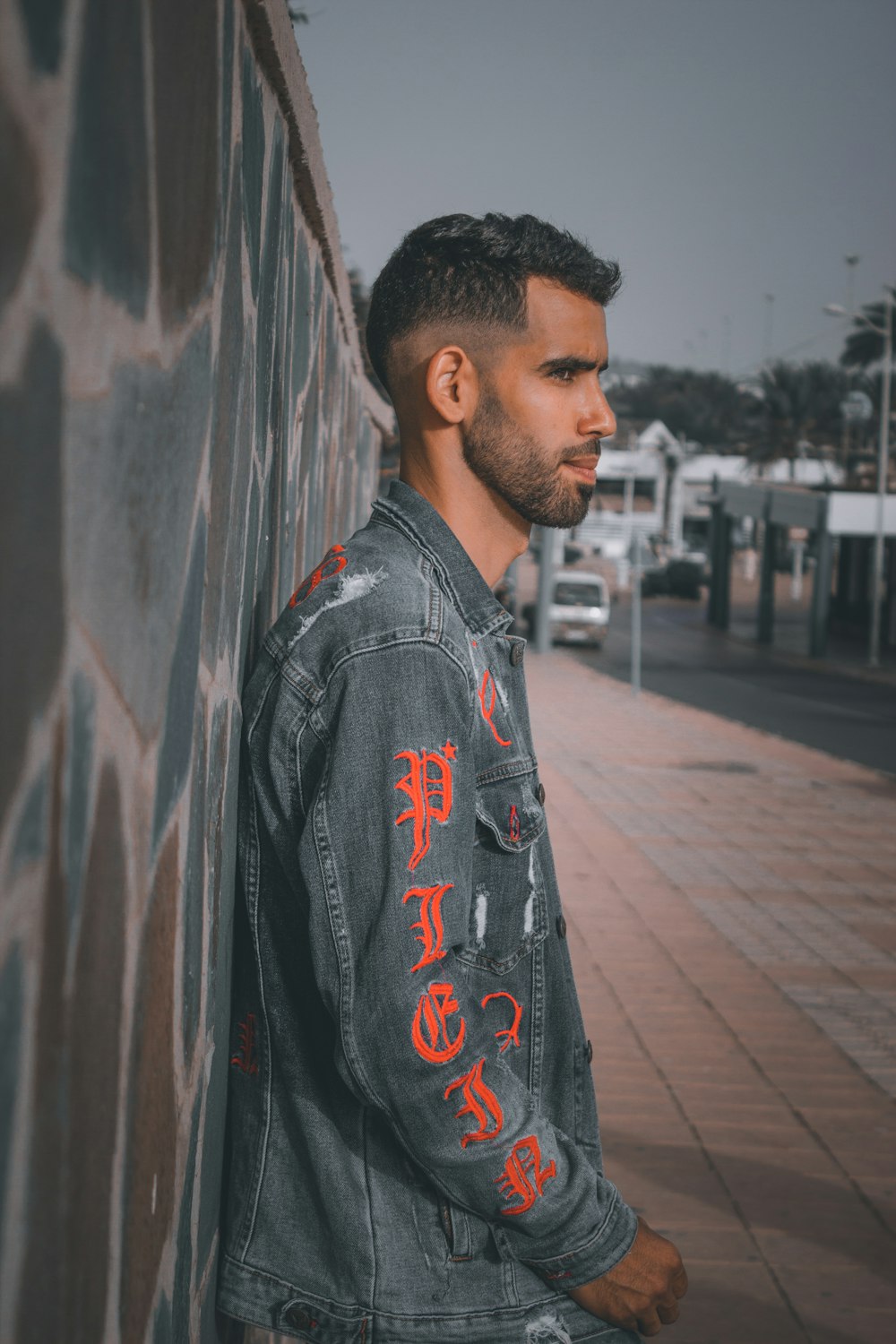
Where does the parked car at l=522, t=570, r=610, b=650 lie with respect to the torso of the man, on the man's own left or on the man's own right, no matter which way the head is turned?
on the man's own left

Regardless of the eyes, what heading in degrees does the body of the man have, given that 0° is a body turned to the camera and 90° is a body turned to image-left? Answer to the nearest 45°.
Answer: approximately 270°

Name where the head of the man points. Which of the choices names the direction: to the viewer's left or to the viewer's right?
to the viewer's right
